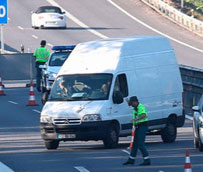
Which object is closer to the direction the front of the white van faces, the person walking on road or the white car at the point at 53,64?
the person walking on road

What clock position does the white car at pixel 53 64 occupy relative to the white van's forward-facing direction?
The white car is roughly at 4 o'clock from the white van.

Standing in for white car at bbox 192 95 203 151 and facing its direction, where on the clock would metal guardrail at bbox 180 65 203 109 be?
The metal guardrail is roughly at 6 o'clock from the white car.

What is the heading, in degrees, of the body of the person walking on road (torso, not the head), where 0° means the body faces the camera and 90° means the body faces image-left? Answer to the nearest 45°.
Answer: approximately 90°

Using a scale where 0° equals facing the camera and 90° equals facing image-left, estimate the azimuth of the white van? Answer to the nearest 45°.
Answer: approximately 45°

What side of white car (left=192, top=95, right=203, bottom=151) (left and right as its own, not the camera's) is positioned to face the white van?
right

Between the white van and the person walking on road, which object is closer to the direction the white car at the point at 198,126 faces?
the person walking on road

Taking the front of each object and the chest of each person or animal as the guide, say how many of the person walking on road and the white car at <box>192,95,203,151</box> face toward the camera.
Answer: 1

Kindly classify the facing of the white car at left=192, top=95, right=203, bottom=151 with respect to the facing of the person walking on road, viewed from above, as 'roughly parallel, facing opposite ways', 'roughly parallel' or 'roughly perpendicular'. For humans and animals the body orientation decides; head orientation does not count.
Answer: roughly perpendicular

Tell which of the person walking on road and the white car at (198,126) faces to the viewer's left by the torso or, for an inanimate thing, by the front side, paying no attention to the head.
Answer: the person walking on road

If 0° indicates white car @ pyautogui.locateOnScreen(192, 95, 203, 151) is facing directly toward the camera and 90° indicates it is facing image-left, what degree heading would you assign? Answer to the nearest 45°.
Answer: approximately 0°
